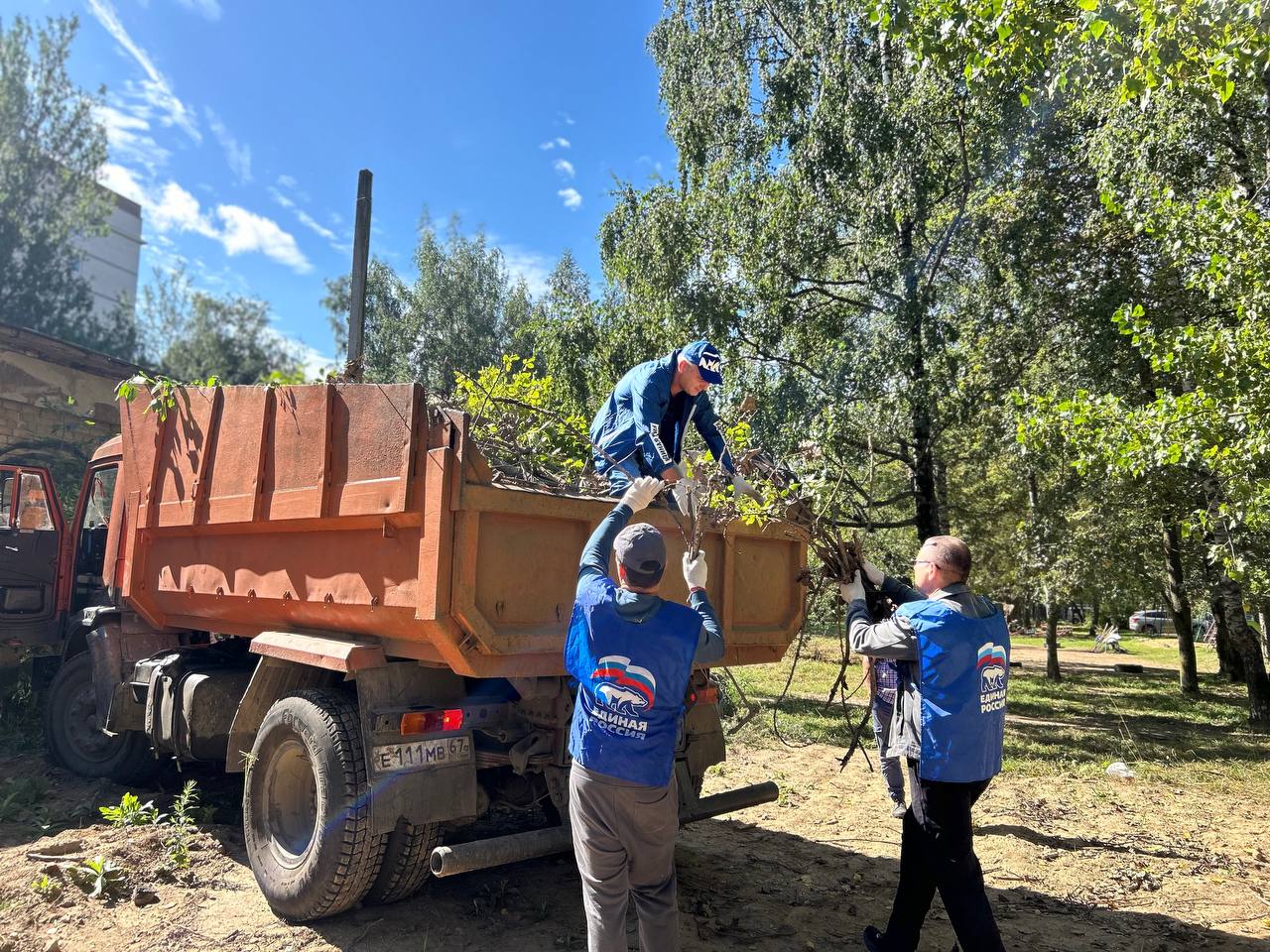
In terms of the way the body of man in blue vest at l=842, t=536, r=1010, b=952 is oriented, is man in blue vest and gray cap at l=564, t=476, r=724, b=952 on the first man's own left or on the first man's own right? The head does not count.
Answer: on the first man's own left

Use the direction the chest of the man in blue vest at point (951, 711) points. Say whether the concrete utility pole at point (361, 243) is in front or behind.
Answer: in front

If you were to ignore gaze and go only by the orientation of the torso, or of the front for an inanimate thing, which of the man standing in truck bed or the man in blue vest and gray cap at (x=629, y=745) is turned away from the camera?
the man in blue vest and gray cap

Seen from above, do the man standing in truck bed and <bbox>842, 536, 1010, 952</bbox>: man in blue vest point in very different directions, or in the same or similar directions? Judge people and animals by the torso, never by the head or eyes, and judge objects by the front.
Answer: very different directions

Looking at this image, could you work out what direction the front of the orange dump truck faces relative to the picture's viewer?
facing away from the viewer and to the left of the viewer

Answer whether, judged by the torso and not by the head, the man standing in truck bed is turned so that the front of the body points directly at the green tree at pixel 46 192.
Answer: no

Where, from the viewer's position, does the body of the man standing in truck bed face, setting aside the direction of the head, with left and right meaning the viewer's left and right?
facing the viewer and to the right of the viewer

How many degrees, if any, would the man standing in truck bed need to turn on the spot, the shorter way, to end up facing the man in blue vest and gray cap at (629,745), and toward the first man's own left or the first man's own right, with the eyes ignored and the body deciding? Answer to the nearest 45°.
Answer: approximately 45° to the first man's own right

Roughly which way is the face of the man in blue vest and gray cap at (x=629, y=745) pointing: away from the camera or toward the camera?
away from the camera

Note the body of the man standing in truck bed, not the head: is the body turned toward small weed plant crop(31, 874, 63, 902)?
no

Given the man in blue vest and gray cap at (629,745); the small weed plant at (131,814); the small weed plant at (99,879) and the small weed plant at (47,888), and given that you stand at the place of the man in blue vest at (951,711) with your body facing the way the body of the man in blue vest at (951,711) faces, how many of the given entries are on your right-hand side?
0

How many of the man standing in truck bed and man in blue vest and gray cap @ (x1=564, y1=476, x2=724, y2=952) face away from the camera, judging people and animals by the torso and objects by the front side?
1

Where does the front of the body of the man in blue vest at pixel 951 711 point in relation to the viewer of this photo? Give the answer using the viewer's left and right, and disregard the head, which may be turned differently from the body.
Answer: facing away from the viewer and to the left of the viewer

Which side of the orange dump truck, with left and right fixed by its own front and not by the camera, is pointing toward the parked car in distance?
right

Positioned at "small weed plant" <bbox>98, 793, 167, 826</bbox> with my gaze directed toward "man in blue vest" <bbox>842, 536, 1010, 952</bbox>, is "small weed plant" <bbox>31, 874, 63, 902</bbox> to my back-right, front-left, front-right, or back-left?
front-right

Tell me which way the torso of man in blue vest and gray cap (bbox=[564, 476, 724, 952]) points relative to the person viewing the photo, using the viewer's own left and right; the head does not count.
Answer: facing away from the viewer
